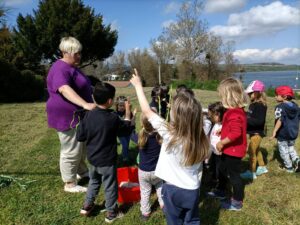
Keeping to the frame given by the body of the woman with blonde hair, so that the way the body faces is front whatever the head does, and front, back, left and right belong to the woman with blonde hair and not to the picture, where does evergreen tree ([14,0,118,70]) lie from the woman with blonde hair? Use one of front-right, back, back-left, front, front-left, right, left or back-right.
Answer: left

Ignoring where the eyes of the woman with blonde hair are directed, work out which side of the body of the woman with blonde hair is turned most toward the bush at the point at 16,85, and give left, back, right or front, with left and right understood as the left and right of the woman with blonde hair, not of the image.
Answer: left

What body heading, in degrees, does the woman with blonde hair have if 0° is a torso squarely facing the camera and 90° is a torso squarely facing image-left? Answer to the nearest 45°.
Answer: approximately 270°
